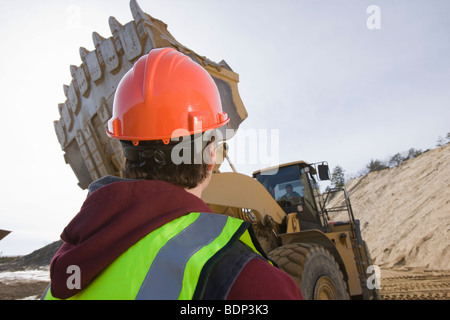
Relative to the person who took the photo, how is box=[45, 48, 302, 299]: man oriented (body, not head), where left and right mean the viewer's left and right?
facing away from the viewer and to the right of the viewer

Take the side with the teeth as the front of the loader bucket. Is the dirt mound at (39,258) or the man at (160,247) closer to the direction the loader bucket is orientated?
the man

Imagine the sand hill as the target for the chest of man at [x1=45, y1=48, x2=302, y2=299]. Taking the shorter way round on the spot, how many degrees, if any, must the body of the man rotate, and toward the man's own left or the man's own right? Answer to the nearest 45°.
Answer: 0° — they already face it

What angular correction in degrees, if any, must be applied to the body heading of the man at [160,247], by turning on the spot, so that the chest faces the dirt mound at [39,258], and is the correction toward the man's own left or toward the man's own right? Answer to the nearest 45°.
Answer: approximately 45° to the man's own left

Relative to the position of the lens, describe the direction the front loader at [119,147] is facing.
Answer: facing the viewer and to the left of the viewer

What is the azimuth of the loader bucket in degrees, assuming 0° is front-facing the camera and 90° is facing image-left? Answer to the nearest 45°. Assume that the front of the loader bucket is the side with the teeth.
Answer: approximately 45°

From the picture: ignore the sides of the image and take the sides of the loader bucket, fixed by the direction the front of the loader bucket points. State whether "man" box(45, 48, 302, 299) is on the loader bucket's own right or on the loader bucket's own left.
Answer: on the loader bucket's own left

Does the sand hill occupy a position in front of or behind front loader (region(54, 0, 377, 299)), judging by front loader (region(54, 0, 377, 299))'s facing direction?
behind

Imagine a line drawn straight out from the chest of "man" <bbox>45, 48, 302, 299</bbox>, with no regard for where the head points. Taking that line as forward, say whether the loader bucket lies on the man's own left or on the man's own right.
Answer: on the man's own left

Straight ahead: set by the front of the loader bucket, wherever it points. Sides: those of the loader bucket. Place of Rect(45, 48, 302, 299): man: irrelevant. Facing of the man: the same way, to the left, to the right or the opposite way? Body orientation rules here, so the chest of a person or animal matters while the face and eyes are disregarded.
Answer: the opposite way

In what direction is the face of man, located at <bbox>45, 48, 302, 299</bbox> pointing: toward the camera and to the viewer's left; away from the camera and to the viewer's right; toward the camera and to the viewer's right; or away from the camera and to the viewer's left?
away from the camera and to the viewer's right

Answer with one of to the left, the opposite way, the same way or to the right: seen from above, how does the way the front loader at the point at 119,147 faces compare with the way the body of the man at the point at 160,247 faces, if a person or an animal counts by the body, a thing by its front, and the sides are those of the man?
the opposite way
